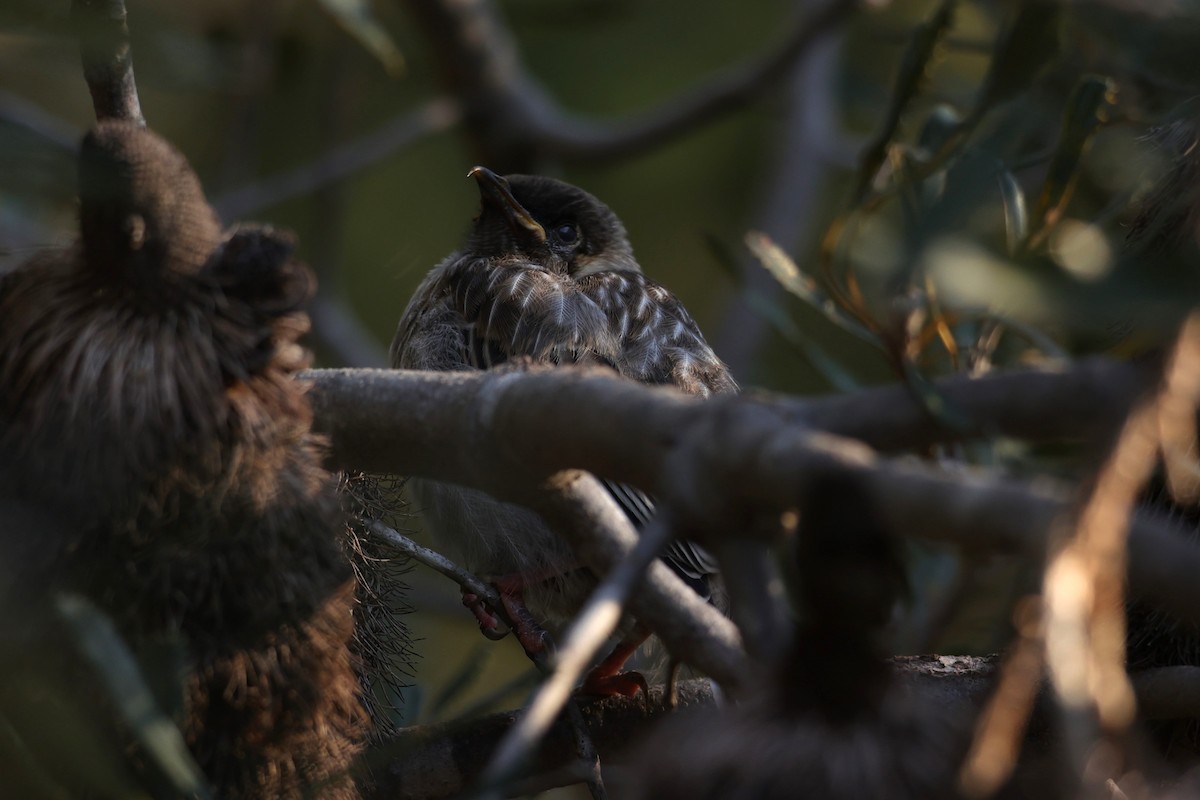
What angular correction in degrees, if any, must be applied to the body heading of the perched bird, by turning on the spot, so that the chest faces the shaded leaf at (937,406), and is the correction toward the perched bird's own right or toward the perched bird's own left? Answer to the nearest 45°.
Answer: approximately 45° to the perched bird's own left

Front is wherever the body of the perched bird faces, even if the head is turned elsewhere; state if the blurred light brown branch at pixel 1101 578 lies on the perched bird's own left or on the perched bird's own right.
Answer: on the perched bird's own left

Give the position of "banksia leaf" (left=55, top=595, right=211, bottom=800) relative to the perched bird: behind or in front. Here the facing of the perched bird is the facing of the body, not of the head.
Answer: in front

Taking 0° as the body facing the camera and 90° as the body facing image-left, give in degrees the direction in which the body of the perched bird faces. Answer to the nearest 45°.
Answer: approximately 45°

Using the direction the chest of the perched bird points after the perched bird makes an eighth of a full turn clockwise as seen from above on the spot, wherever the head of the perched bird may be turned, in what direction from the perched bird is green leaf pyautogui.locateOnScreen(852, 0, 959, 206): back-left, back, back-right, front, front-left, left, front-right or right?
back-left

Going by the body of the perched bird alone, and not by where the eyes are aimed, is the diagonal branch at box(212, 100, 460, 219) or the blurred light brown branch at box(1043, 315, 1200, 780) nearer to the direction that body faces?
the blurred light brown branch
